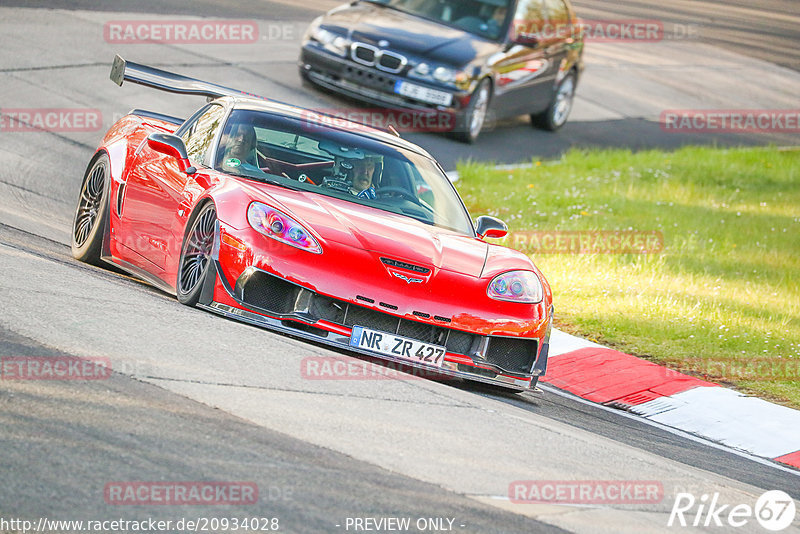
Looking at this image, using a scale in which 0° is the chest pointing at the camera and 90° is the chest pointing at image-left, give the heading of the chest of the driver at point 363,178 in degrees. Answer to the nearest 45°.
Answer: approximately 315°

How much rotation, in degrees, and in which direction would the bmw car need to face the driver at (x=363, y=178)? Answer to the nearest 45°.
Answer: approximately 45° to its left

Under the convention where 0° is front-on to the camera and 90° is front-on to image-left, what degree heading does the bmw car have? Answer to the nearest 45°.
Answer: approximately 45°

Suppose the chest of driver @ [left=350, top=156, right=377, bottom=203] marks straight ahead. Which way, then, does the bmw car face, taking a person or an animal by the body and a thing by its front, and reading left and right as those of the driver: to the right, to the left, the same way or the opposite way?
to the right

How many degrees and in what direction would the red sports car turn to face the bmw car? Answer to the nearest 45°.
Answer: approximately 135° to its left

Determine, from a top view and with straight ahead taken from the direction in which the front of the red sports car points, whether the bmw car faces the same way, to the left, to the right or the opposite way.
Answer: to the right
